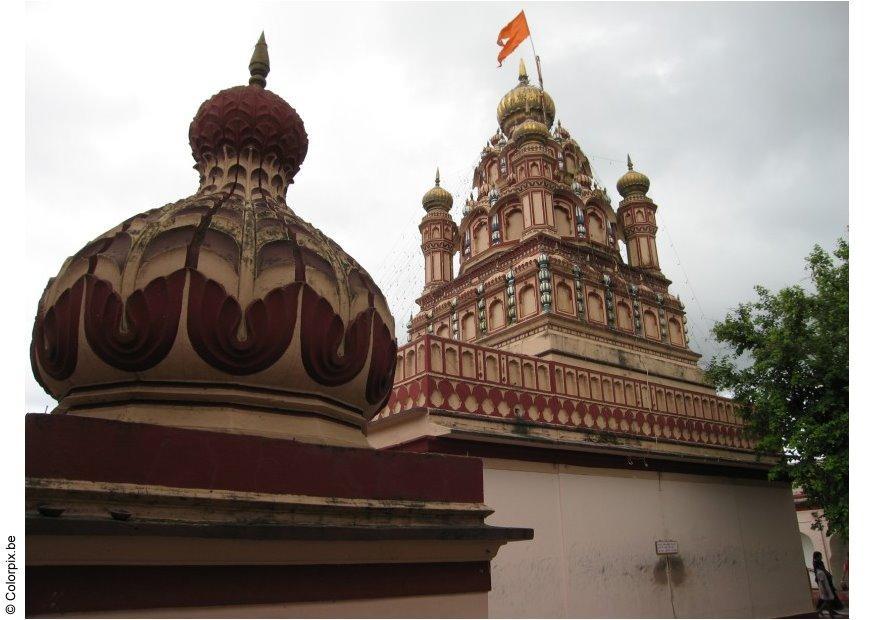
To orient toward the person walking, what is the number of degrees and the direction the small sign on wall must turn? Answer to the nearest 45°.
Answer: approximately 135° to its left

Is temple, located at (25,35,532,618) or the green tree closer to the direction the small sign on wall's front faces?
the temple

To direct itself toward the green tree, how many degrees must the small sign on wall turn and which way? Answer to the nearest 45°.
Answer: approximately 90° to its left

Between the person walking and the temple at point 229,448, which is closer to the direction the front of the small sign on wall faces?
the temple

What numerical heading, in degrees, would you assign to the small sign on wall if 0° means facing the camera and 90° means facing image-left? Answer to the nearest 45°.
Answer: approximately 0°
